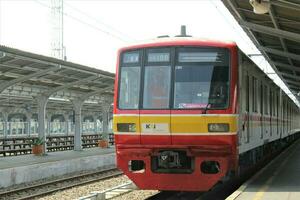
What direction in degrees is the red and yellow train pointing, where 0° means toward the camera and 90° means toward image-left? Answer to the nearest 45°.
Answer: approximately 45°

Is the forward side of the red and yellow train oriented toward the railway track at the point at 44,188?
no
